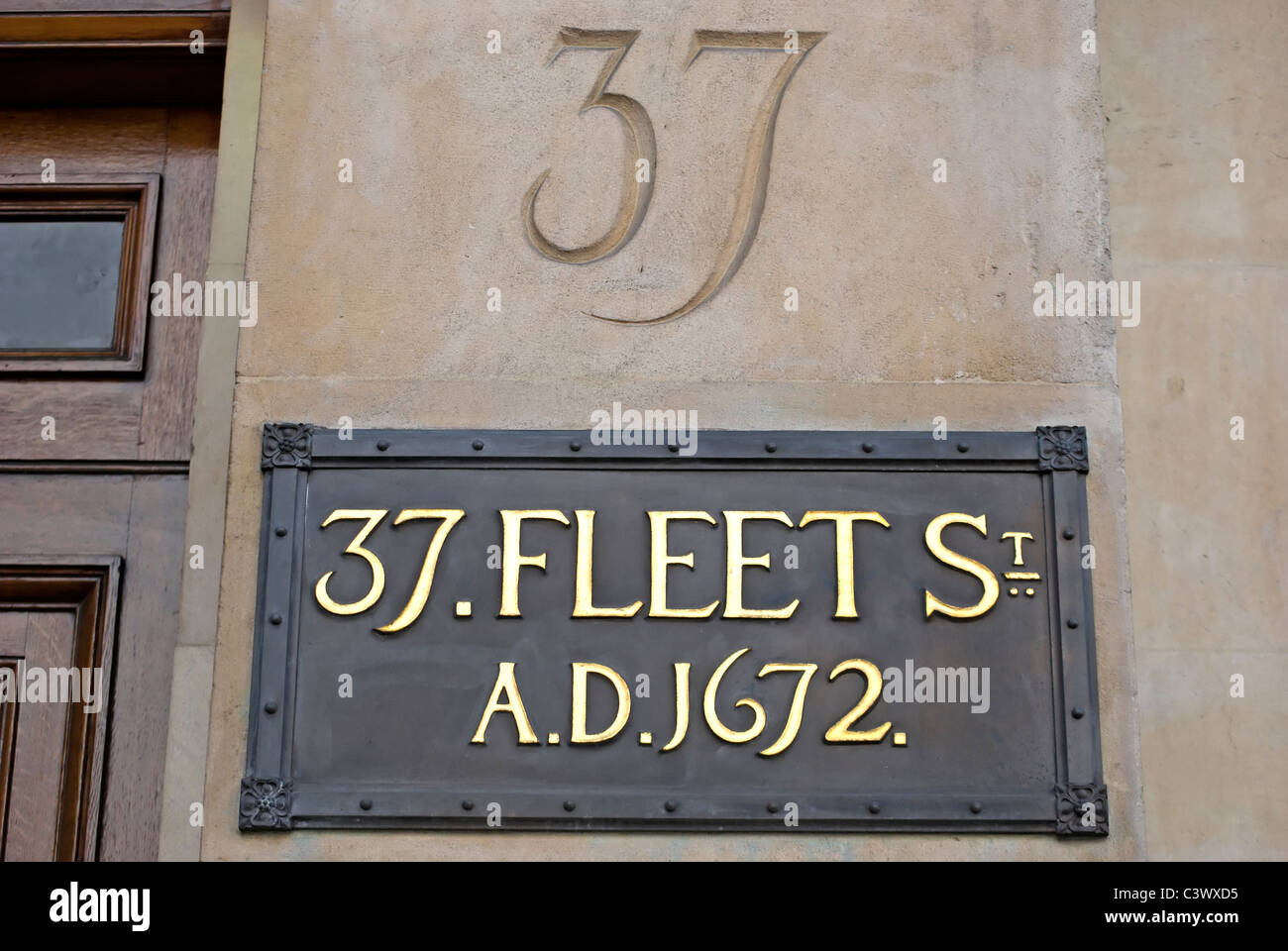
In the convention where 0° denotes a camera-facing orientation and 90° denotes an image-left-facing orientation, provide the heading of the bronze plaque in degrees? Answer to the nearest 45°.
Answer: approximately 0°

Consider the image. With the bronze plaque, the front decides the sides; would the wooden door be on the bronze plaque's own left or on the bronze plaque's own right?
on the bronze plaque's own right
